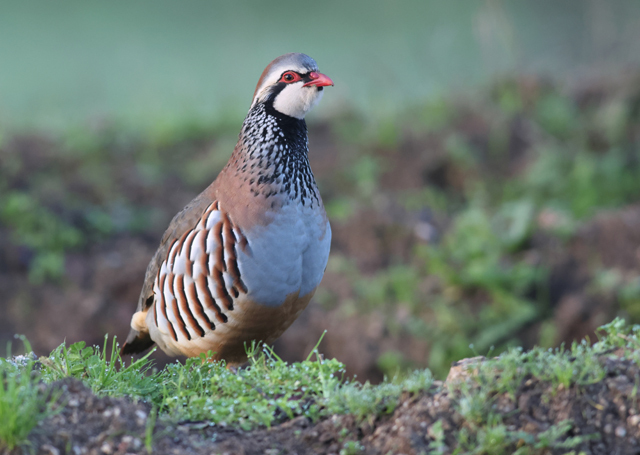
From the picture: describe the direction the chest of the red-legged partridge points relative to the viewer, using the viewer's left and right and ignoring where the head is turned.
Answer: facing the viewer and to the right of the viewer
